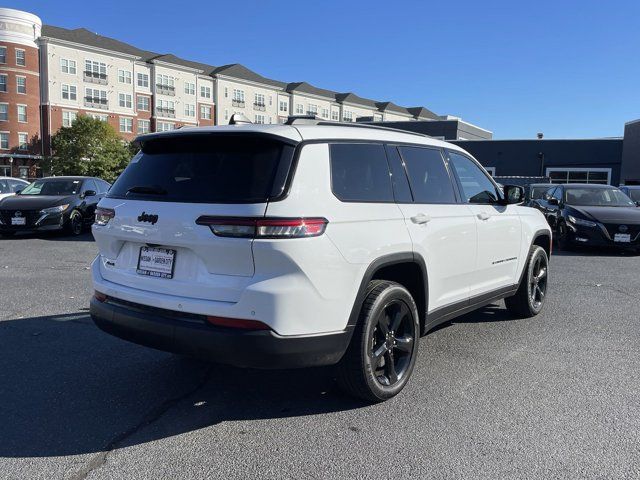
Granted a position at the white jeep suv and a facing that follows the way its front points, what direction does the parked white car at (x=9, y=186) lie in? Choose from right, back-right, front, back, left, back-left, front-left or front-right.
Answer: left

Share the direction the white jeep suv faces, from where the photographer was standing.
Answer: facing away from the viewer and to the right of the viewer
